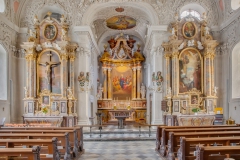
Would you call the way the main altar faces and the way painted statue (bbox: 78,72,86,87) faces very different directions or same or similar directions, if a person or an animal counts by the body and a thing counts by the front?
same or similar directions

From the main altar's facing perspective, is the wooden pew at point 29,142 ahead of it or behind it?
ahead

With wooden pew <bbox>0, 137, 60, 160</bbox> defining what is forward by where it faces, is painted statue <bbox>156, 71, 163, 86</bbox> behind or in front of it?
in front

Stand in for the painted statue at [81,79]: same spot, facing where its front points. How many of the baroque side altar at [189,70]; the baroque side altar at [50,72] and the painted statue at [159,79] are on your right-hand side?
1

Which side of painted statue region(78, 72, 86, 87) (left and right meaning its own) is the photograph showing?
front

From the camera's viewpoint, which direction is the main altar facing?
toward the camera

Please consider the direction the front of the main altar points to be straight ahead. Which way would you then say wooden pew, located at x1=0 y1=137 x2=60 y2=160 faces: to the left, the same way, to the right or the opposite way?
the opposite way

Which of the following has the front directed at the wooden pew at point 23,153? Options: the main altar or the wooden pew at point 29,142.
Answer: the main altar

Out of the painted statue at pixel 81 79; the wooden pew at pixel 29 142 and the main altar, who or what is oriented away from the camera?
the wooden pew

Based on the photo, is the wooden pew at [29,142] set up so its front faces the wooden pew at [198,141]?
no

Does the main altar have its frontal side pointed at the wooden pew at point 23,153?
yes

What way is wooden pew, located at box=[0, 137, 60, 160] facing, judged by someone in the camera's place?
facing away from the viewer

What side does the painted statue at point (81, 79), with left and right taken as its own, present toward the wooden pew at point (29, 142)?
front

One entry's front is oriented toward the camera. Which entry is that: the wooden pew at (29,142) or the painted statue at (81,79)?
the painted statue

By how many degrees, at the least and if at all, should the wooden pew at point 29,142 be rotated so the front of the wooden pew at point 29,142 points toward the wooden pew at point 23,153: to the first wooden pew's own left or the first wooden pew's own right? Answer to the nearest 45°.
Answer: approximately 180°
